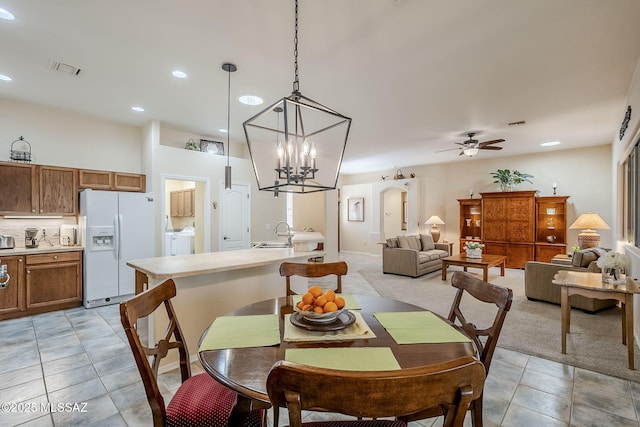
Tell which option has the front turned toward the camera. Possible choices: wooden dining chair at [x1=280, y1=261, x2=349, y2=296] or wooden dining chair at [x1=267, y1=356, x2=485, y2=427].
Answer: wooden dining chair at [x1=280, y1=261, x2=349, y2=296]

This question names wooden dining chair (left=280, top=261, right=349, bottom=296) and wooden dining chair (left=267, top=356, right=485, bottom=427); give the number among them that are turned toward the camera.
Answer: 1

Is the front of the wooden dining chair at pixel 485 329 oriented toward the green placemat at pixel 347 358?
yes

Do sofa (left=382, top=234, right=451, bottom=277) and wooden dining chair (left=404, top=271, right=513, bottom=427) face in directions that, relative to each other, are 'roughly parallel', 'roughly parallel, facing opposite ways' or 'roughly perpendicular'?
roughly perpendicular

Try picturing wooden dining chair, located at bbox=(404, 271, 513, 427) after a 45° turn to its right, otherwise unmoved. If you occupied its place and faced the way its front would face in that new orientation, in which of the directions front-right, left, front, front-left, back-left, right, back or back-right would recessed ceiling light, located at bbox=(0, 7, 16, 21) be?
front

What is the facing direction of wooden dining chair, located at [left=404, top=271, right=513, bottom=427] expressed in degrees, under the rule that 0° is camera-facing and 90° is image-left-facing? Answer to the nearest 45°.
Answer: approximately 45°

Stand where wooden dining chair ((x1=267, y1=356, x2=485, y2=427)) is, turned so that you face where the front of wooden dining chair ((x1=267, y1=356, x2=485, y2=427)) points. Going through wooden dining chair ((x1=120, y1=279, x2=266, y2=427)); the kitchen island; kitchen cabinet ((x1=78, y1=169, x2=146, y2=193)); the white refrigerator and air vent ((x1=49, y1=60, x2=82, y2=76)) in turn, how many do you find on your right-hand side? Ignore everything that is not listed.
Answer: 0

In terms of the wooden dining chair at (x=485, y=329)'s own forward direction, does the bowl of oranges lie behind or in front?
in front

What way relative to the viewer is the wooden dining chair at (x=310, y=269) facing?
toward the camera

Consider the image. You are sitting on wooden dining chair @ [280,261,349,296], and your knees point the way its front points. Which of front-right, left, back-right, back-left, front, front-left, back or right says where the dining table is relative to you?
front

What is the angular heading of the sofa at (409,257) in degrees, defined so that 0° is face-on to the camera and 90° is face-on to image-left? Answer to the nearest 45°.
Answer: approximately 315°

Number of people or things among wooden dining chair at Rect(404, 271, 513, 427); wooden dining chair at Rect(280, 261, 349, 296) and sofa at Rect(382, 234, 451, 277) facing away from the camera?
0

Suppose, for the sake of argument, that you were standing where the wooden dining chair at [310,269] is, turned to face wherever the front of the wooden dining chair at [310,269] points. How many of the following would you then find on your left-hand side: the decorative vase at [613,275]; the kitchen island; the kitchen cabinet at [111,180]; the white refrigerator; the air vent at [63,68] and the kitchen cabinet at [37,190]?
1

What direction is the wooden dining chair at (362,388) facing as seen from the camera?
away from the camera

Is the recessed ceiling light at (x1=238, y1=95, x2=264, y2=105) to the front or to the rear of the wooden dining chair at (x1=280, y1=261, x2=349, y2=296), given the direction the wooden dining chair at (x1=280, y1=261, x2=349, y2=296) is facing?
to the rear

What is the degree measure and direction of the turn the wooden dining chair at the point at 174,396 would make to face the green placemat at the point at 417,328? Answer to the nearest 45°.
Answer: approximately 45° to its left

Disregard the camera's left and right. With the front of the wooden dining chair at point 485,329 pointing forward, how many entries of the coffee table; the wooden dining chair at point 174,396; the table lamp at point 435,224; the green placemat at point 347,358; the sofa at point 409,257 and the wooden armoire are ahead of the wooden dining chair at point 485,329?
2

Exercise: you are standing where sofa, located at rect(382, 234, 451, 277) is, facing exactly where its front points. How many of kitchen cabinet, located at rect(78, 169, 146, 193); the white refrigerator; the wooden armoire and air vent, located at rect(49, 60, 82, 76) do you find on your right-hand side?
3
